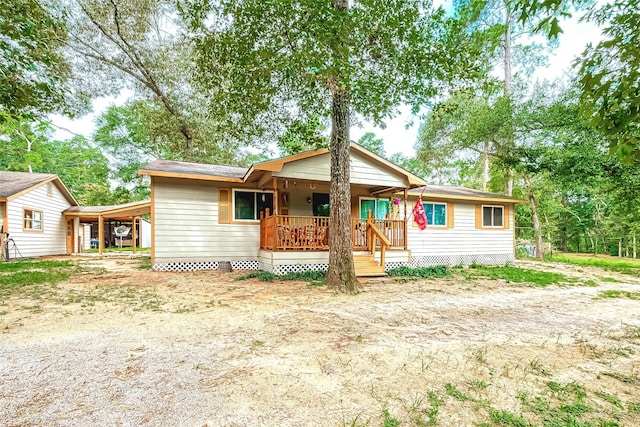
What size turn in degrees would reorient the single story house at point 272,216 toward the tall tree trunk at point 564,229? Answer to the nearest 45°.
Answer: approximately 135° to its left

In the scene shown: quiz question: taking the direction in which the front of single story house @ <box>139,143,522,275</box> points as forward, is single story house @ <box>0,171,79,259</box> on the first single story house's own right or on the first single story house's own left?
on the first single story house's own right

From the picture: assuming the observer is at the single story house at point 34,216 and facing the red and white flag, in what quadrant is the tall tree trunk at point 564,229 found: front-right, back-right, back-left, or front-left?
front-left

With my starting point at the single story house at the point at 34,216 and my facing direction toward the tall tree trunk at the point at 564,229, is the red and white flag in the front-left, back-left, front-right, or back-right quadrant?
front-right

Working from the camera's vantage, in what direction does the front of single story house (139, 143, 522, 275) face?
facing the viewer

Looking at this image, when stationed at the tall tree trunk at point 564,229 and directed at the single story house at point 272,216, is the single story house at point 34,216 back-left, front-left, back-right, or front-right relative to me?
front-right

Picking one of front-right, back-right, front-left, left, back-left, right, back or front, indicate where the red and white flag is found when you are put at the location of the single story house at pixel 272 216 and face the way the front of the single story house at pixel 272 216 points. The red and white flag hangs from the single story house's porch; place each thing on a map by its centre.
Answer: left

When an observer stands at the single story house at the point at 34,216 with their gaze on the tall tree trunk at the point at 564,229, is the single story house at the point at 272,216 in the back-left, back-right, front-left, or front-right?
front-right
